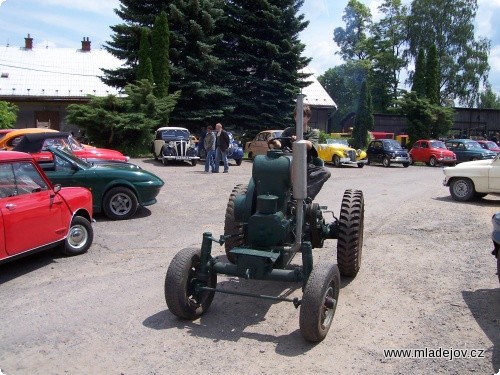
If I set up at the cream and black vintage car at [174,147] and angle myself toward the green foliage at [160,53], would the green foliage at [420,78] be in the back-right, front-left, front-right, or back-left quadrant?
front-right

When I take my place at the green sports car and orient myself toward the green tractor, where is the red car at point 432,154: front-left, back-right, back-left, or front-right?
back-left

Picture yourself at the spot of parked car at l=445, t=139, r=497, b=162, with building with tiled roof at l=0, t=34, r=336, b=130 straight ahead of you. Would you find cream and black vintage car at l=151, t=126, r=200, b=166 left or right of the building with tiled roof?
left

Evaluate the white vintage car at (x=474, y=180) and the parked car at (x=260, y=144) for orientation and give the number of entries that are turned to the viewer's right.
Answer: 0

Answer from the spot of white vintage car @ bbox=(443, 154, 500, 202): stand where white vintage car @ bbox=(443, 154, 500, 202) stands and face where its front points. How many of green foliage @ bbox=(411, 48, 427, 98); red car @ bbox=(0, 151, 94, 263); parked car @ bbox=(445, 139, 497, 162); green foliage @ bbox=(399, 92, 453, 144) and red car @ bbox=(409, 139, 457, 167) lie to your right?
4

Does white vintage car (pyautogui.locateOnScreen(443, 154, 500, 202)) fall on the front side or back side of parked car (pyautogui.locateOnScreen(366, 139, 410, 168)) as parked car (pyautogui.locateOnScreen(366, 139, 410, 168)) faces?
on the front side

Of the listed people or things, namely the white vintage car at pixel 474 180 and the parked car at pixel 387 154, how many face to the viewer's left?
1

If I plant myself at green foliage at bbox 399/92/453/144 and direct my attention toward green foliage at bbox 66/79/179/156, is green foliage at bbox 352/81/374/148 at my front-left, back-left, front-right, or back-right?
front-right

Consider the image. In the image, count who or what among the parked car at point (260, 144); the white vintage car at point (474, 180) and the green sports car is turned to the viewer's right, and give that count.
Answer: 1

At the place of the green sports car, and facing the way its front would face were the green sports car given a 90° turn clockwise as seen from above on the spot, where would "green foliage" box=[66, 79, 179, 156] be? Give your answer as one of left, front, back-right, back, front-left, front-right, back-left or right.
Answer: back

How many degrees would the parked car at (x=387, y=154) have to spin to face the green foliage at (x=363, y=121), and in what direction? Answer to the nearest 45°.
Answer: approximately 135° to its left

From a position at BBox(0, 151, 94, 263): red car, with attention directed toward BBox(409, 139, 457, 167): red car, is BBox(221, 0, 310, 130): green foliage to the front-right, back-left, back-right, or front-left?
front-left

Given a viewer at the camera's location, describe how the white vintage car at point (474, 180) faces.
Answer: facing to the left of the viewer

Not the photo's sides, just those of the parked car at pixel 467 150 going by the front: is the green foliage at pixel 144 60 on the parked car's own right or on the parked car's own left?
on the parked car's own right

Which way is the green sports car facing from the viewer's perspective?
to the viewer's right

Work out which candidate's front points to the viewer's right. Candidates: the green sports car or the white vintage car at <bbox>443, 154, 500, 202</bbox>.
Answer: the green sports car

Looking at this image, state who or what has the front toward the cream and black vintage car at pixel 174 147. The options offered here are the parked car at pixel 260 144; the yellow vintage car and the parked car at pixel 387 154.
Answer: the parked car at pixel 260 144

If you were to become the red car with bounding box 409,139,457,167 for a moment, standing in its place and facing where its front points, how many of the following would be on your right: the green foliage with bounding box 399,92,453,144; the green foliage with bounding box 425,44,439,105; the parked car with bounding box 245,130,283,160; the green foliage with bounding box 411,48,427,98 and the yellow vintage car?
2

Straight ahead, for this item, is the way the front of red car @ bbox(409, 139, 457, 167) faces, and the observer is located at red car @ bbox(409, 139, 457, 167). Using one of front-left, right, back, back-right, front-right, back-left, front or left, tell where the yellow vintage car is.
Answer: right
